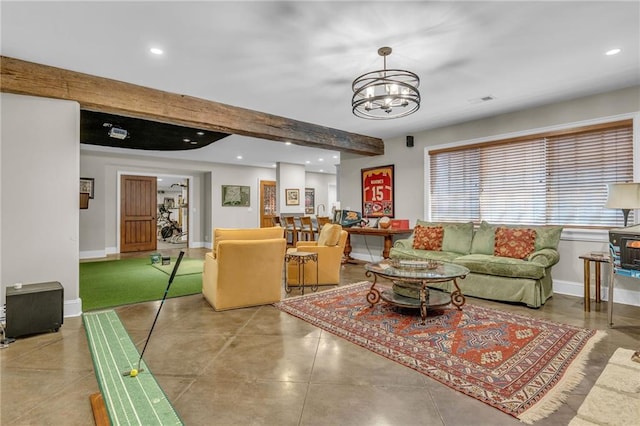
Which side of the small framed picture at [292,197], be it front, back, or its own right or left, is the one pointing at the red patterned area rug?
front

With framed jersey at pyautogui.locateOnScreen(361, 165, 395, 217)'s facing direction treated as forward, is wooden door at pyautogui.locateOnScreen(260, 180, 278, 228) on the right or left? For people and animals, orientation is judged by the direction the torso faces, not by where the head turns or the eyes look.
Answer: on its right

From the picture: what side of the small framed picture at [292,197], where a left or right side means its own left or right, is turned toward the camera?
front

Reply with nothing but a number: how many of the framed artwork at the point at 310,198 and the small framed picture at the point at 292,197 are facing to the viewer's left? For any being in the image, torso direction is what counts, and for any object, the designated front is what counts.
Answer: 0

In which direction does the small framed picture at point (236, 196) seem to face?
toward the camera

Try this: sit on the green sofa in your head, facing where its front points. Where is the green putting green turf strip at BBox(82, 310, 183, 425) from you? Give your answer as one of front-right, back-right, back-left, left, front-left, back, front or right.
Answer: front

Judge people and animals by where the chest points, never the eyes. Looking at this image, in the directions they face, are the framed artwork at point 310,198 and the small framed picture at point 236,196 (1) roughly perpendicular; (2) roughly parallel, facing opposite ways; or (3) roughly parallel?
roughly parallel

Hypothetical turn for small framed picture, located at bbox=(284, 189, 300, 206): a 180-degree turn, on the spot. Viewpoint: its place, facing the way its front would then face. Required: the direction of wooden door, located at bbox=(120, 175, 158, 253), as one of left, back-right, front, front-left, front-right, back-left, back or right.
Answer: left

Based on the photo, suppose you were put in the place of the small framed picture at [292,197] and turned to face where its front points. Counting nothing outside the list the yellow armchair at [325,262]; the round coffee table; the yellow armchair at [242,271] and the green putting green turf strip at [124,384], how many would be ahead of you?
4

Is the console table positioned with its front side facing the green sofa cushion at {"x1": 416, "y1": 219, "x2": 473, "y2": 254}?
no

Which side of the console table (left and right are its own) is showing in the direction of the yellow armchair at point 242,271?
front

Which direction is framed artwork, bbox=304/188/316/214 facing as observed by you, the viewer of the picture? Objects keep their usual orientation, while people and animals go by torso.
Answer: facing the viewer

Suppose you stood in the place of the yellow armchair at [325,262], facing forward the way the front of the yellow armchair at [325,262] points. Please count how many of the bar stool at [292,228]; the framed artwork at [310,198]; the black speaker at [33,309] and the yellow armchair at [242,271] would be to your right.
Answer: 2

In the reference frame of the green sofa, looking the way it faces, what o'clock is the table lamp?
The table lamp is roughly at 8 o'clock from the green sofa.

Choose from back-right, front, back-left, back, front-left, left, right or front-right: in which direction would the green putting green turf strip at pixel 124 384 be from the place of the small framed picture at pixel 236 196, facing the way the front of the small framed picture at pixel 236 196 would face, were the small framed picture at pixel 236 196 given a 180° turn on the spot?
back

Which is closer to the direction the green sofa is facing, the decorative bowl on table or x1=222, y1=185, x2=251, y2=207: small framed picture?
the decorative bowl on table

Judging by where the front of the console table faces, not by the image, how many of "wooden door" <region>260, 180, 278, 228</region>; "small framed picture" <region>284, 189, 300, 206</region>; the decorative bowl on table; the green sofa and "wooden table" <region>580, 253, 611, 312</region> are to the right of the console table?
2
